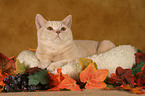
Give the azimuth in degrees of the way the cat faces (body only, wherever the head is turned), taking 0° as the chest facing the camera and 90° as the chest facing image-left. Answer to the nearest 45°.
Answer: approximately 45°

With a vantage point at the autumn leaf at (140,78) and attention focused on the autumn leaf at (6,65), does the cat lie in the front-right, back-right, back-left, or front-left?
front-right
